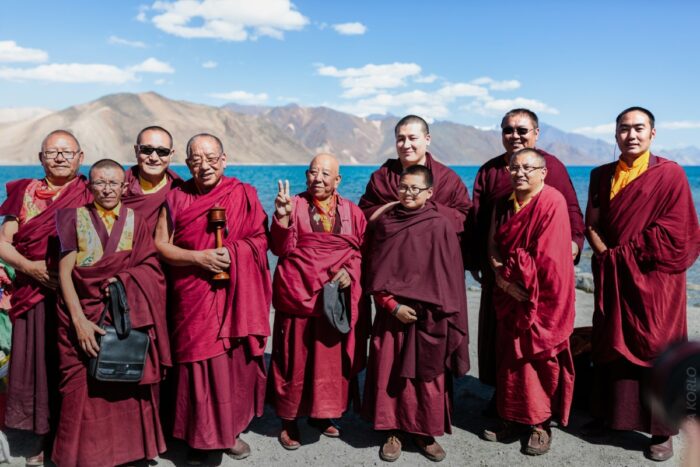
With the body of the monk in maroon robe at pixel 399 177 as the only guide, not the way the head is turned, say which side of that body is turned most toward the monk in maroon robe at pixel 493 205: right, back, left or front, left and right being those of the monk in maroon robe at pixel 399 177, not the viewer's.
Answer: left

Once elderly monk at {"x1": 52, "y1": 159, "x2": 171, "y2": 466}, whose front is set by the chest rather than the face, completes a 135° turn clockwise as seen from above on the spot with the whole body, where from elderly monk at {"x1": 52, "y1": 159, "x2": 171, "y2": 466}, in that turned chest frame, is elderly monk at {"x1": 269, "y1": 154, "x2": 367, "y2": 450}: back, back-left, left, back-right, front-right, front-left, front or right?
back-right

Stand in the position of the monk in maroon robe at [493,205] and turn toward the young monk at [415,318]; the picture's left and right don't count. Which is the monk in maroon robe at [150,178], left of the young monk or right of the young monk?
right

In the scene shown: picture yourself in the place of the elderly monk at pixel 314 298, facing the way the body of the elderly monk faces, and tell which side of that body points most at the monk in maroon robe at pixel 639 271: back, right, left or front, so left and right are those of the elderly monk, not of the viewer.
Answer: left
